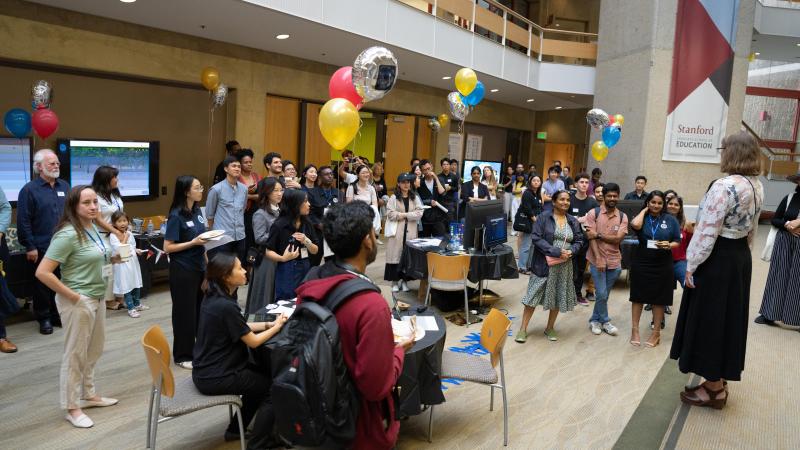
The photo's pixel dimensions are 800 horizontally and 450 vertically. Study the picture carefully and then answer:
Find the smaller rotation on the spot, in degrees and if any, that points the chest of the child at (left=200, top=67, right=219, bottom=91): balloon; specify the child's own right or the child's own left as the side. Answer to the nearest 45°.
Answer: approximately 135° to the child's own left

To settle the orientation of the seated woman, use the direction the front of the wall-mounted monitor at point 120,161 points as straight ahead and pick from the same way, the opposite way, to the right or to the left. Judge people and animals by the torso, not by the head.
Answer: to the left

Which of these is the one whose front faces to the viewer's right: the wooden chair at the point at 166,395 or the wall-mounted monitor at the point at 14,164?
the wooden chair

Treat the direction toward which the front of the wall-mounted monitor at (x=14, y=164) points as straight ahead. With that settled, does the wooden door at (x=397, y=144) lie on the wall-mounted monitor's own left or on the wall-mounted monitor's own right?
on the wall-mounted monitor's own left

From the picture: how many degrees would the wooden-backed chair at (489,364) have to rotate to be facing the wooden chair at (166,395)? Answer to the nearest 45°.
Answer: approximately 45° to its left

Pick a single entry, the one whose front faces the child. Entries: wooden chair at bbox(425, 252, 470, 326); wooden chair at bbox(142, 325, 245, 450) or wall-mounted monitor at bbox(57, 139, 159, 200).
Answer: the wall-mounted monitor

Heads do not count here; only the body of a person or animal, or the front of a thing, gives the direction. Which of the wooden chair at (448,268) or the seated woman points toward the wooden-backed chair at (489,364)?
the seated woman

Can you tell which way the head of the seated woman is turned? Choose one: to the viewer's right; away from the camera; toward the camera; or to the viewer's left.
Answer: to the viewer's right
